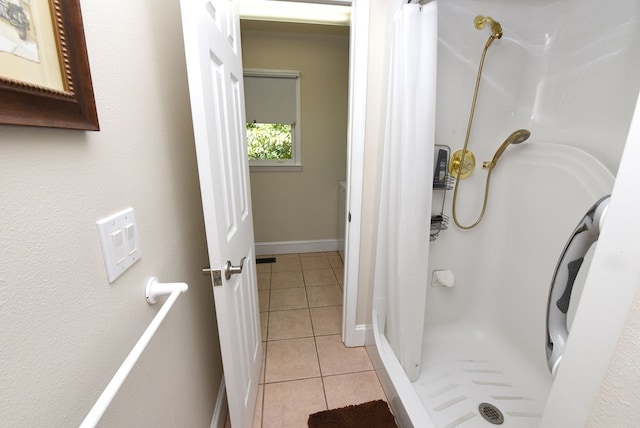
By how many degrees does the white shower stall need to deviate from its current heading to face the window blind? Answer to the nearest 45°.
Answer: approximately 45° to its right

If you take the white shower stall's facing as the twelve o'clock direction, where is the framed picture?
The framed picture is roughly at 11 o'clock from the white shower stall.

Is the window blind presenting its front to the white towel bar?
yes

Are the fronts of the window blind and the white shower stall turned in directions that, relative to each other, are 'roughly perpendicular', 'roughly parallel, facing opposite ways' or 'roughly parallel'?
roughly perpendicular

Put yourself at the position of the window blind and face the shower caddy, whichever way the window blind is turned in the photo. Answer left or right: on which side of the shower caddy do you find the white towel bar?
right

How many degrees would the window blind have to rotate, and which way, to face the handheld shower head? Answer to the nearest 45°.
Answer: approximately 45° to its left

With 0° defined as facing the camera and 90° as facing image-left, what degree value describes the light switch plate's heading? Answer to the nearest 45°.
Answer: approximately 315°

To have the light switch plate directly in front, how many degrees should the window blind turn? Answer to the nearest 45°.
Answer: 0° — it already faces it

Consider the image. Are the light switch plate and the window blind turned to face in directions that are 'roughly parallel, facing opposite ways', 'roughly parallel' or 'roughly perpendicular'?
roughly perpendicular
